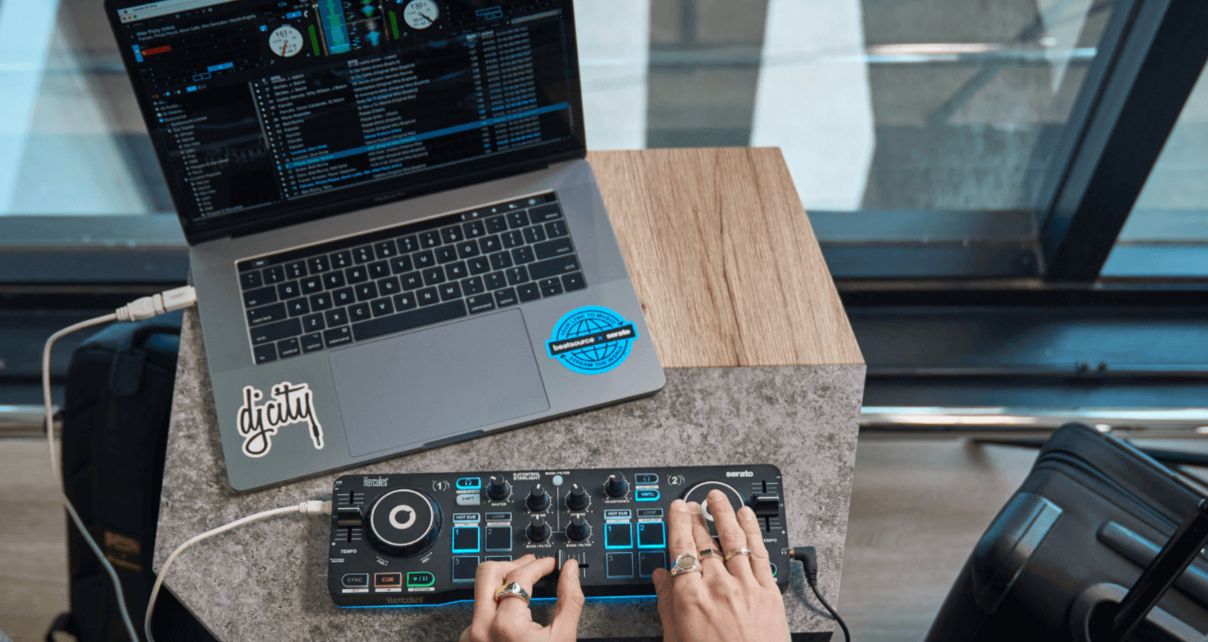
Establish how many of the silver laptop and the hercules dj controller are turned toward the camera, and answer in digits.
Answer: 2

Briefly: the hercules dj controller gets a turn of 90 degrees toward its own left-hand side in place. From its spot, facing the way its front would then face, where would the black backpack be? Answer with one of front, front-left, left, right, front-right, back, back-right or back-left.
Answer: back-left

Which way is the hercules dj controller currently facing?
toward the camera
